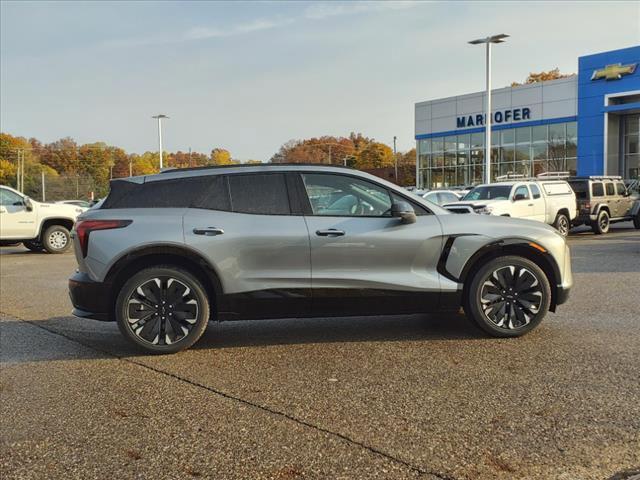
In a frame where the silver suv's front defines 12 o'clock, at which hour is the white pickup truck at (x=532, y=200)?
The white pickup truck is roughly at 10 o'clock from the silver suv.

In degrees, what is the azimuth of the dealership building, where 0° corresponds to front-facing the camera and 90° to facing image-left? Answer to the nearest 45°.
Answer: approximately 45°

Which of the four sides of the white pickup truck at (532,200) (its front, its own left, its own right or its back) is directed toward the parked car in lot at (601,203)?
back

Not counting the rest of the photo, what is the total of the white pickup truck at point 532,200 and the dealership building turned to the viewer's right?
0

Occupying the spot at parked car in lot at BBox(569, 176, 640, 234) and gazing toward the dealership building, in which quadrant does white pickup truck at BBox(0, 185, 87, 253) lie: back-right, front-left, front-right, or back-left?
back-left

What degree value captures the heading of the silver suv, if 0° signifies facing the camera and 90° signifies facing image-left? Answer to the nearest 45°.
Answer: approximately 270°

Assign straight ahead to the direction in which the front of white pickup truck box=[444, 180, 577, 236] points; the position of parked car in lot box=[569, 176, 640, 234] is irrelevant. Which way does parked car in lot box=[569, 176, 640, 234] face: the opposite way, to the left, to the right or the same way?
the opposite way

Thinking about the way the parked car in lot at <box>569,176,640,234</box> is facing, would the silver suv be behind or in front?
behind

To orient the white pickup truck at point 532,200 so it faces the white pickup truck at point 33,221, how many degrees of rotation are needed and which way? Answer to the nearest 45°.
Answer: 0° — it already faces it

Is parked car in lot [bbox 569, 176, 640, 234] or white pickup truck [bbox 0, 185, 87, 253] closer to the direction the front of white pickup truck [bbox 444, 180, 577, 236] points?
the white pickup truck

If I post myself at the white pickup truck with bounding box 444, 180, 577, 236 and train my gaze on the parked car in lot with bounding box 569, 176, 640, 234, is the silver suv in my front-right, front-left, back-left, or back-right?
back-right
